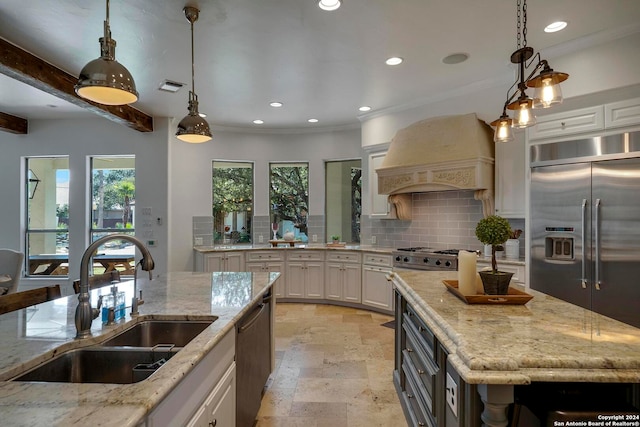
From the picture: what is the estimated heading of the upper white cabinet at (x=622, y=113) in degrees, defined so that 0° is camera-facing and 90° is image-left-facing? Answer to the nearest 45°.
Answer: approximately 45°

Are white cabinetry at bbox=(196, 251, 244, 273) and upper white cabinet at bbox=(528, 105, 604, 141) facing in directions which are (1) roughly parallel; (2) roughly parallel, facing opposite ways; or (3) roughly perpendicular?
roughly perpendicular

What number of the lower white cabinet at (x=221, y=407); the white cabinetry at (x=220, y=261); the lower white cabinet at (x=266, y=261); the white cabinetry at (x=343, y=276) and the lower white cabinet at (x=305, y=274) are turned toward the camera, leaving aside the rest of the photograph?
4

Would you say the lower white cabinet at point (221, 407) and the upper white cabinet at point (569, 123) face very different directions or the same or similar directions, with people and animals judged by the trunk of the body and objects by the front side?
very different directions

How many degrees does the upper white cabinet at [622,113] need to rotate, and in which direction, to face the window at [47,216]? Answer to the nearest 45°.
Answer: approximately 45° to its right

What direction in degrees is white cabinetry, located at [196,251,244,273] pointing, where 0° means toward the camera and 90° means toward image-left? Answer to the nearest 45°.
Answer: approximately 0°

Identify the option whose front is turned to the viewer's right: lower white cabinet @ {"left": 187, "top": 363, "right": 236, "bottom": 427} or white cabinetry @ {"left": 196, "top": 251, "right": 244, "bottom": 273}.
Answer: the lower white cabinet

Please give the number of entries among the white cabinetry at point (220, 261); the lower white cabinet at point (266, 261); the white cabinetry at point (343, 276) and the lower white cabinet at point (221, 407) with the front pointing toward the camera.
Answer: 3

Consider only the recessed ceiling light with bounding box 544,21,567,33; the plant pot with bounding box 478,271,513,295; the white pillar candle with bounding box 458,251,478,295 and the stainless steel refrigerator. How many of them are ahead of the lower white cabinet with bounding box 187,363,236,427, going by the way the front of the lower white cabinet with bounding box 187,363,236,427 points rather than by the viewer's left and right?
4

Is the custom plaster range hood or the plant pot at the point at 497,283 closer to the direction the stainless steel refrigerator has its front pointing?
the plant pot

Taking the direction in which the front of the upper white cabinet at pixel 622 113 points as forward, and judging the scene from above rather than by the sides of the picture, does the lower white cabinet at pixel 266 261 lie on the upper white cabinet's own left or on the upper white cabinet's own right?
on the upper white cabinet's own right
